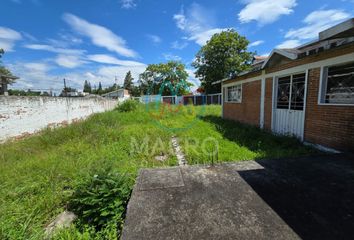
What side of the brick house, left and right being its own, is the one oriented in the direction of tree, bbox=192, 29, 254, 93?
right

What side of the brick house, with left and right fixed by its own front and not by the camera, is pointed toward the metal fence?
right

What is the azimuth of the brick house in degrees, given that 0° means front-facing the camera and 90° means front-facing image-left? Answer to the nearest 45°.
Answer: approximately 45°

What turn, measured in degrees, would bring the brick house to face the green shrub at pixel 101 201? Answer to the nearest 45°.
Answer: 0° — it already faces it

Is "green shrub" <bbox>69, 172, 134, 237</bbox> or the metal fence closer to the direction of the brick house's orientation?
the green shrub
